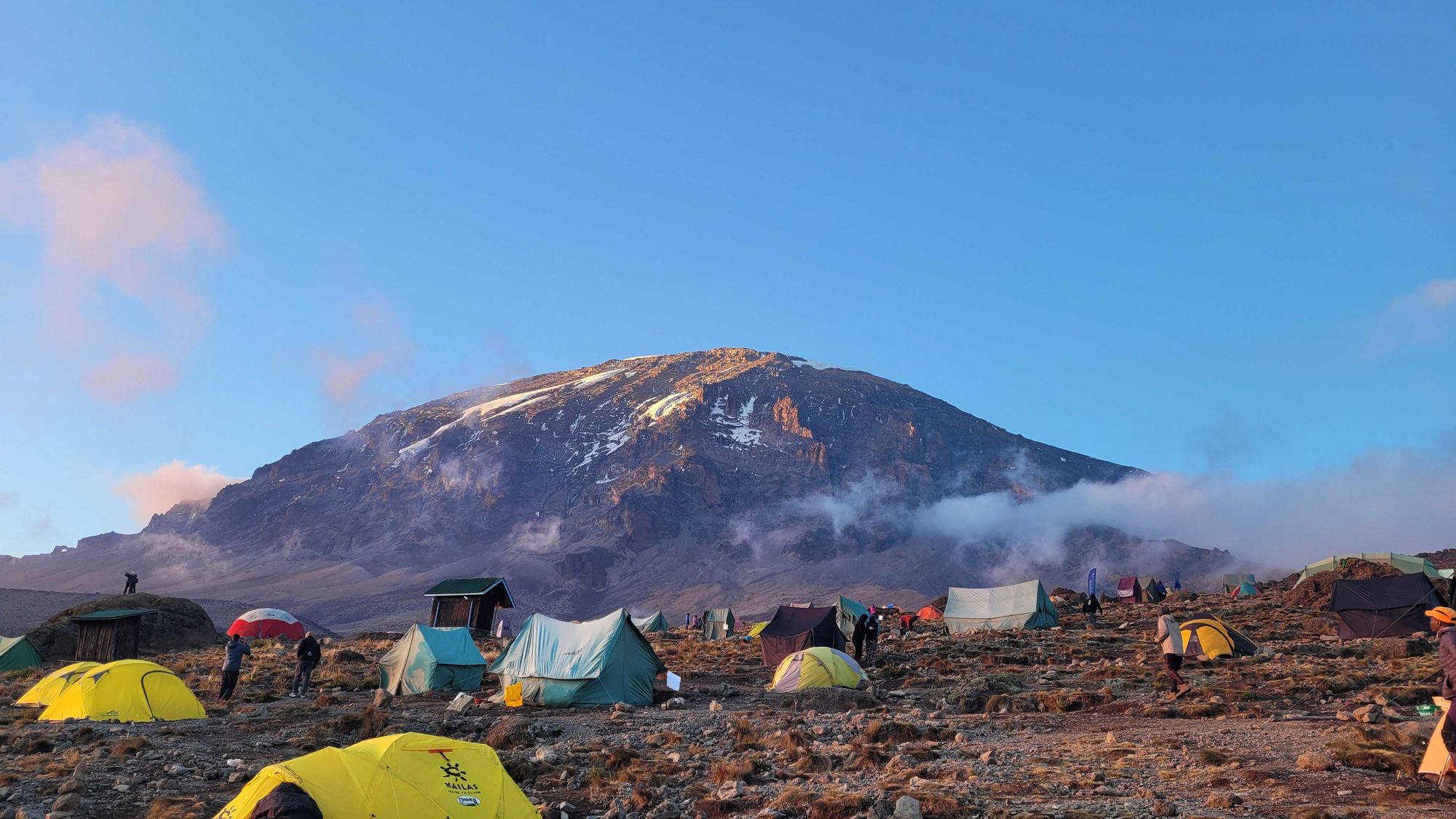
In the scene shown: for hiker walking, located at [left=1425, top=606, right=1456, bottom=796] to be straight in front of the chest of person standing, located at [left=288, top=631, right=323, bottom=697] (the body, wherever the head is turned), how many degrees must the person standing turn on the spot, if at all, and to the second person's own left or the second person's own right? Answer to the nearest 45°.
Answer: approximately 135° to the second person's own right

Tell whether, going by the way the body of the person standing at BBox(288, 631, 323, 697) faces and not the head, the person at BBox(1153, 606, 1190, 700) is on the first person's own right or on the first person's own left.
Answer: on the first person's own right

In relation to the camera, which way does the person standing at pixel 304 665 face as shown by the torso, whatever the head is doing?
away from the camera

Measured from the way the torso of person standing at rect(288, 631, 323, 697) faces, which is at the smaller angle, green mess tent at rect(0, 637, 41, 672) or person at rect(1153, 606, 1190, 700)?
the green mess tent

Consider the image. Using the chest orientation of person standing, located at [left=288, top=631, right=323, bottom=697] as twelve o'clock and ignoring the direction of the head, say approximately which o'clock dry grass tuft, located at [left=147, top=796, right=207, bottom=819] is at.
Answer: The dry grass tuft is roughly at 6 o'clock from the person standing.

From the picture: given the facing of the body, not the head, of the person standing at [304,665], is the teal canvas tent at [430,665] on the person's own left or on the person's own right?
on the person's own right

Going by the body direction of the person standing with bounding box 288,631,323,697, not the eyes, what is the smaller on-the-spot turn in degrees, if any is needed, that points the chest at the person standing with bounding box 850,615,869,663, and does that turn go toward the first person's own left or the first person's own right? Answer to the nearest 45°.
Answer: approximately 90° to the first person's own right

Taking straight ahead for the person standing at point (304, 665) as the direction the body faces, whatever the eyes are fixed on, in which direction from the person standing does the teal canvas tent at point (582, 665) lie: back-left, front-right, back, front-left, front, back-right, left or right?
back-right

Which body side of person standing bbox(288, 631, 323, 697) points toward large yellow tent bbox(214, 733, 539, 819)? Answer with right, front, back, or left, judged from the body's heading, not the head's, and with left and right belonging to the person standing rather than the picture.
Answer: back

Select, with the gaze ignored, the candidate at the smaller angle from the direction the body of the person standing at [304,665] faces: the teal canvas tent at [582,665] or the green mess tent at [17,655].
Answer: the green mess tent

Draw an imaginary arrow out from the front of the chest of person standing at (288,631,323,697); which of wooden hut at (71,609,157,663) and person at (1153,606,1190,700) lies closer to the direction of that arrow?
the wooden hut

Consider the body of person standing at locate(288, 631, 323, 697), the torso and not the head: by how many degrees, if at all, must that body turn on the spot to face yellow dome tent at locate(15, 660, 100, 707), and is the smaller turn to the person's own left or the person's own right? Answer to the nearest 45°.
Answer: approximately 135° to the person's own left

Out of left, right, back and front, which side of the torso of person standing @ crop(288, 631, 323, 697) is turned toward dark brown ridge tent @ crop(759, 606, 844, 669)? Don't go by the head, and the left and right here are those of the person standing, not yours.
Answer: right

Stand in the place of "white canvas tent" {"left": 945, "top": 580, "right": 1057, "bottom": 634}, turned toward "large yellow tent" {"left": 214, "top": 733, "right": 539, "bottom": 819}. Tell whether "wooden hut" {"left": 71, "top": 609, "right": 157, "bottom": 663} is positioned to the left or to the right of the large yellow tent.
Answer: right
